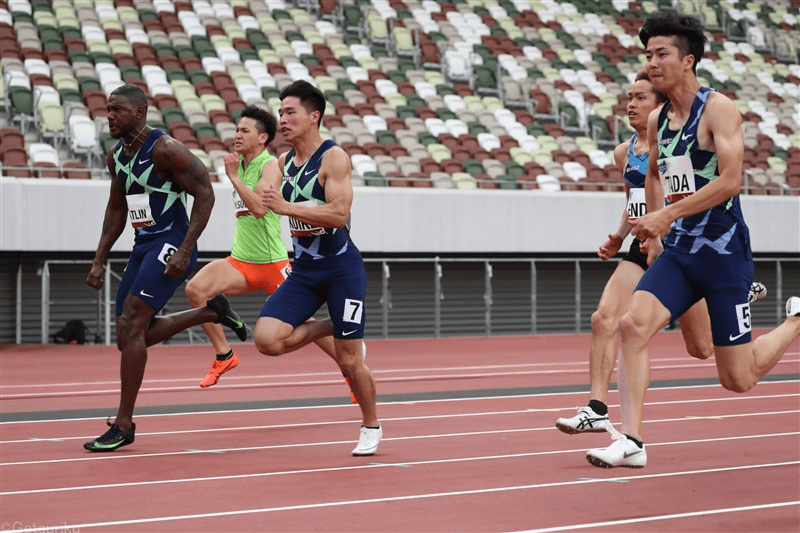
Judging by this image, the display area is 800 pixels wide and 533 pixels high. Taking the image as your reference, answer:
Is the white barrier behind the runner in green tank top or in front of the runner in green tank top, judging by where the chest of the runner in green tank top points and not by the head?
behind

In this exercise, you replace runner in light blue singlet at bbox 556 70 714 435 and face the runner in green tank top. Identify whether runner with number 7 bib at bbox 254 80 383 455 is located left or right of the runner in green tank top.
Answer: left
